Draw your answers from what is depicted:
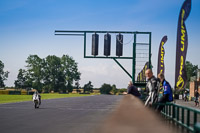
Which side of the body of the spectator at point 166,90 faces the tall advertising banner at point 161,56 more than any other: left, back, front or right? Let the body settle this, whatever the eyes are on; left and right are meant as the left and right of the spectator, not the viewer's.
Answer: right

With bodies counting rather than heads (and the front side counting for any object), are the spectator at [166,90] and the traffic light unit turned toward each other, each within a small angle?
no

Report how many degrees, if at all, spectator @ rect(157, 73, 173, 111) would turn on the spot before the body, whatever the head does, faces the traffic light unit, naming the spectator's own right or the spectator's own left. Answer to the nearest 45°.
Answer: approximately 90° to the spectator's own right

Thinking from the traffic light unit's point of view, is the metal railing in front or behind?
behind

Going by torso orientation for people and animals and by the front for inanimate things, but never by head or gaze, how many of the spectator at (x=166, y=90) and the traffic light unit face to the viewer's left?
1

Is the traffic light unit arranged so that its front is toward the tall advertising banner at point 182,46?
no

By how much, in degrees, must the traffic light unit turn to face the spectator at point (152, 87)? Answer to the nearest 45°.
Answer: approximately 180°

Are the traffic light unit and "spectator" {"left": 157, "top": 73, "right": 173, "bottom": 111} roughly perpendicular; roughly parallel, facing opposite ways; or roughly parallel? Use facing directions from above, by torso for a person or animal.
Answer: roughly perpendicular

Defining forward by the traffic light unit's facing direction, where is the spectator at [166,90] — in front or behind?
behind

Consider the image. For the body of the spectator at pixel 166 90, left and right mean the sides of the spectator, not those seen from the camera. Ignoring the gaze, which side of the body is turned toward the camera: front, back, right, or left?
left
